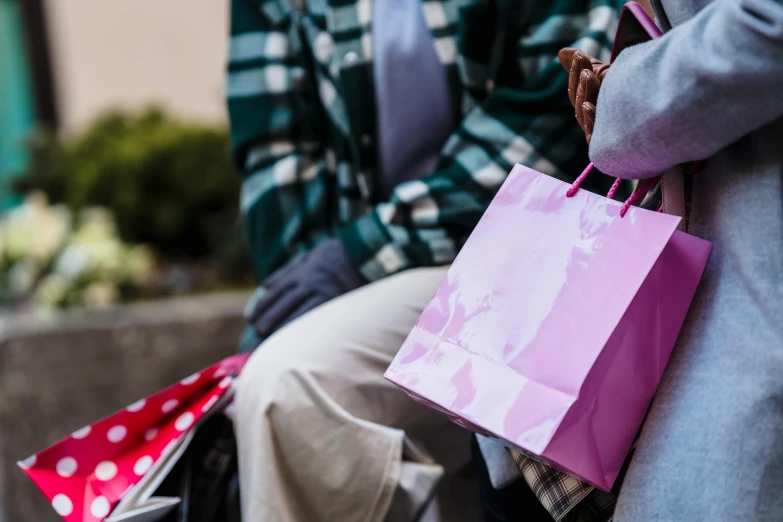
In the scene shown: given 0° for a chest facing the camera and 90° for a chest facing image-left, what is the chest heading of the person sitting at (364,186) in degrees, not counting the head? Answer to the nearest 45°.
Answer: approximately 45°

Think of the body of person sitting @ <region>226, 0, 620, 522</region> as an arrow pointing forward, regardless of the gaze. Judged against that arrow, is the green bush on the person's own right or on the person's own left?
on the person's own right

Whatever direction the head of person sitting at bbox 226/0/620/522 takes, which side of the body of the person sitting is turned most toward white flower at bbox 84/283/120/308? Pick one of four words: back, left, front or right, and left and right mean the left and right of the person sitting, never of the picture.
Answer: right

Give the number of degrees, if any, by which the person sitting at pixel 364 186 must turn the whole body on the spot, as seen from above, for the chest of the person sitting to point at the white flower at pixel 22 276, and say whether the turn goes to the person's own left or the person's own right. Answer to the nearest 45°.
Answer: approximately 90° to the person's own right

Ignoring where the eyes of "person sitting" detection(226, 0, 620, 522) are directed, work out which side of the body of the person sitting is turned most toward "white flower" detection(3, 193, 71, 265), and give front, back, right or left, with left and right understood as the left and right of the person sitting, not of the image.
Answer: right
